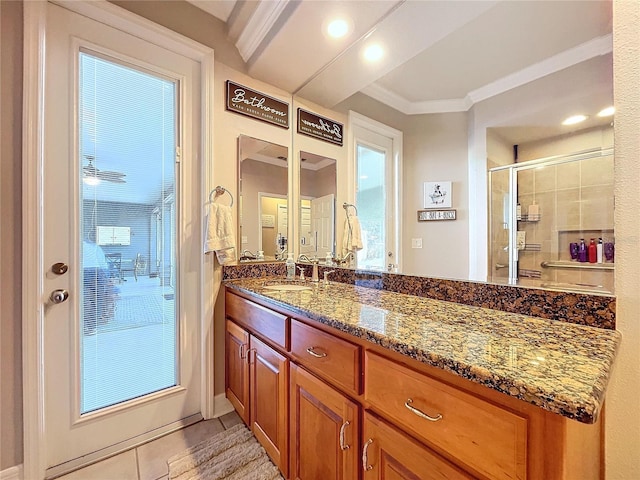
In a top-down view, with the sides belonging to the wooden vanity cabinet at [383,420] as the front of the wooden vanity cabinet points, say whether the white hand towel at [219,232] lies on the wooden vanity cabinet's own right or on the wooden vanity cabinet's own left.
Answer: on the wooden vanity cabinet's own right

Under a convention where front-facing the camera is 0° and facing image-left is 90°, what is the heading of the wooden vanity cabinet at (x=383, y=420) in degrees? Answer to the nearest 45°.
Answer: approximately 45°

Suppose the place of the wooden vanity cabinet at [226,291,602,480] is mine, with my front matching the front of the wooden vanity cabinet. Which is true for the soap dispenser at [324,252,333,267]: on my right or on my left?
on my right

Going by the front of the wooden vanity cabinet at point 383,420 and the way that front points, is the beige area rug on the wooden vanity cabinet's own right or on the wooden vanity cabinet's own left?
on the wooden vanity cabinet's own right

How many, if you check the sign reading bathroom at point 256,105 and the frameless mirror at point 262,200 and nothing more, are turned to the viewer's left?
0

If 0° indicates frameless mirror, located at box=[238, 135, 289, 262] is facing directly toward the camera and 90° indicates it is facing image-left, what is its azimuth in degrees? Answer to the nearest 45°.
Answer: approximately 315°

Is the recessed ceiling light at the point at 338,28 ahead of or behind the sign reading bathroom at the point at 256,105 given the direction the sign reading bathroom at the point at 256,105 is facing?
ahead
